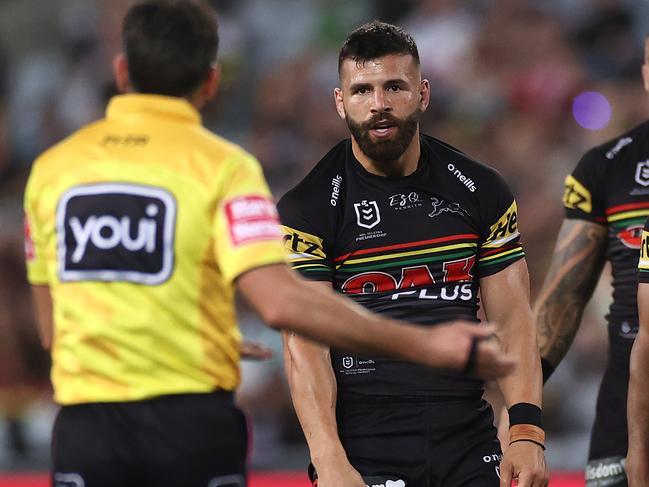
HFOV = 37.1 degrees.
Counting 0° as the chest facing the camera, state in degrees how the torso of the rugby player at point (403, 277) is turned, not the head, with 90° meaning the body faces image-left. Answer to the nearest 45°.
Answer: approximately 0°

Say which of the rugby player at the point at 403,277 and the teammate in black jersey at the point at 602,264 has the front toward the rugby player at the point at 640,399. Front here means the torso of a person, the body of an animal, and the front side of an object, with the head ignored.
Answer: the teammate in black jersey

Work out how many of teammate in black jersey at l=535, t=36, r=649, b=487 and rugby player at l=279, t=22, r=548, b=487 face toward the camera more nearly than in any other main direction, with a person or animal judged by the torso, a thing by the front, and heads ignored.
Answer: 2

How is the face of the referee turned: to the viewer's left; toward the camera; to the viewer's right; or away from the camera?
away from the camera

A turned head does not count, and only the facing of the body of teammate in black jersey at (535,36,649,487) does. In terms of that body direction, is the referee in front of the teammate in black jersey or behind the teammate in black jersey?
in front

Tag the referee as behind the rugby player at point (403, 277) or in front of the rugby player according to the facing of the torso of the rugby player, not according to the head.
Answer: in front

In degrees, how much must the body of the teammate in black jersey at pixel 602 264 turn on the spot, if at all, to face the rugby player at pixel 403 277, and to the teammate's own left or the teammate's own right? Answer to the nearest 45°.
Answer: approximately 45° to the teammate's own right

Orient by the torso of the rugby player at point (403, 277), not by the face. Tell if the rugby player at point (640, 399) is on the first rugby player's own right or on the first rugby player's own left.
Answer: on the first rugby player's own left

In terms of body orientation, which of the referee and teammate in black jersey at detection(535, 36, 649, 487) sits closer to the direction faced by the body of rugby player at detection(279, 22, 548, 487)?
the referee
